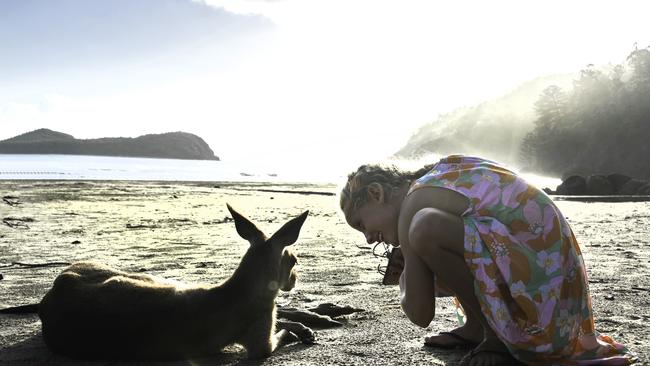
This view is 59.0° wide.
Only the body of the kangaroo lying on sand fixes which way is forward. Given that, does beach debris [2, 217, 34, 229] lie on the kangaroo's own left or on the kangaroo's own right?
on the kangaroo's own left

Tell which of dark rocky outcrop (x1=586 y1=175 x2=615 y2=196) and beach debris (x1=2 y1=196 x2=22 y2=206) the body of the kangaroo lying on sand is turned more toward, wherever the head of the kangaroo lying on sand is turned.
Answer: the dark rocky outcrop

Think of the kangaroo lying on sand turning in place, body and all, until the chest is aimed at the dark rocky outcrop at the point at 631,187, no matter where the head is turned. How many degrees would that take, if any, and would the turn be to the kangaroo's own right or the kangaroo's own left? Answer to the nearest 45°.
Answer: approximately 45° to the kangaroo's own left

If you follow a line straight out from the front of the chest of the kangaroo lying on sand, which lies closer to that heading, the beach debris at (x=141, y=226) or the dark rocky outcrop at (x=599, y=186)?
the dark rocky outcrop

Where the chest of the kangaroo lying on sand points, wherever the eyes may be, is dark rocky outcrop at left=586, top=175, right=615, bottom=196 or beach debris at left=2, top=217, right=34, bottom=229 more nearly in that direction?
the dark rocky outcrop

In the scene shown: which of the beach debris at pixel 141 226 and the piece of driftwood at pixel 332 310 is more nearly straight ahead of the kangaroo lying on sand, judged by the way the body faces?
the piece of driftwood

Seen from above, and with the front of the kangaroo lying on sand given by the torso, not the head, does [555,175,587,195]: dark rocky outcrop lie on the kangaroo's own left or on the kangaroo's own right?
on the kangaroo's own left

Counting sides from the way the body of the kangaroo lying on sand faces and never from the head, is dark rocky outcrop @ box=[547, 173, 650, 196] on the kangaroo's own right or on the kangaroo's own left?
on the kangaroo's own left

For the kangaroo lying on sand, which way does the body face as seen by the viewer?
to the viewer's right
